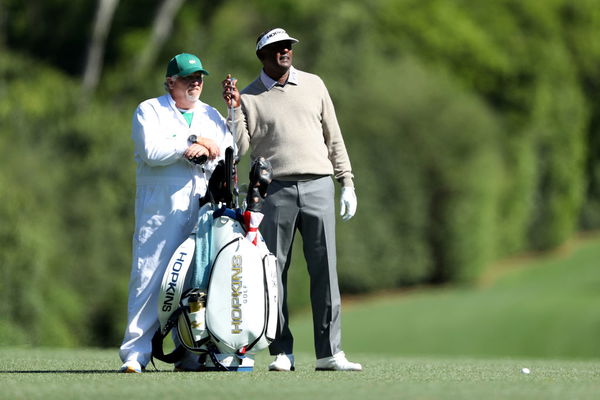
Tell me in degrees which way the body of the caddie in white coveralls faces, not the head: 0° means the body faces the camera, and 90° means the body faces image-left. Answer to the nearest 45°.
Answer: approximately 315°

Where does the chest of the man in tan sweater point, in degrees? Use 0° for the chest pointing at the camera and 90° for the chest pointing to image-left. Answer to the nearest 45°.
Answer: approximately 0°

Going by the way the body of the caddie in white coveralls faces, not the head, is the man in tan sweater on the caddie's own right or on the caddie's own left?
on the caddie's own left
